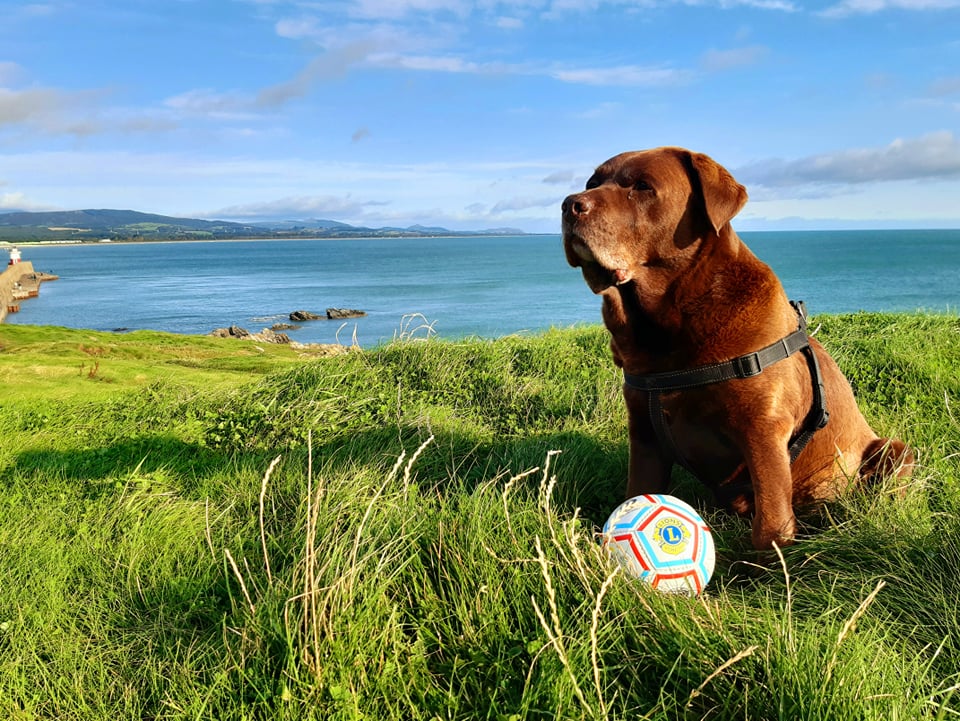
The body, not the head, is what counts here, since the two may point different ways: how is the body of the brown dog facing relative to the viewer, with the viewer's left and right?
facing the viewer and to the left of the viewer
